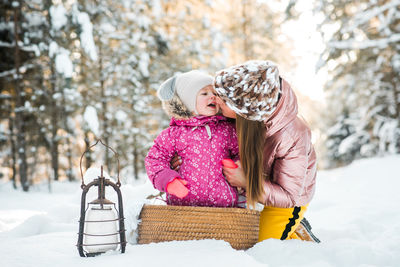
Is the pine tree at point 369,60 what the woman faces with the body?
no

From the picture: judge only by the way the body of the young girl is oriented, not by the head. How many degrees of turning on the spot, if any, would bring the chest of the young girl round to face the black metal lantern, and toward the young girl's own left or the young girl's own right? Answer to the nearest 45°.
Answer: approximately 90° to the young girl's own right

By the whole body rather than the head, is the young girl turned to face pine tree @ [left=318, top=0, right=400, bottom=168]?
no

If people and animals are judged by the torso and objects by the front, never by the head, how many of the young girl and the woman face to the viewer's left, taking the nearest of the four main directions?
1

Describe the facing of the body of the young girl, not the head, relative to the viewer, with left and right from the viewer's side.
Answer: facing the viewer and to the right of the viewer

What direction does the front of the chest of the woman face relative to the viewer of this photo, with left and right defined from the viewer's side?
facing to the left of the viewer

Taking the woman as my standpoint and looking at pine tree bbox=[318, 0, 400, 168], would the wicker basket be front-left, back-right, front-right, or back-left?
back-left

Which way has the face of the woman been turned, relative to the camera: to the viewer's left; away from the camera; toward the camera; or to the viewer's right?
to the viewer's left
